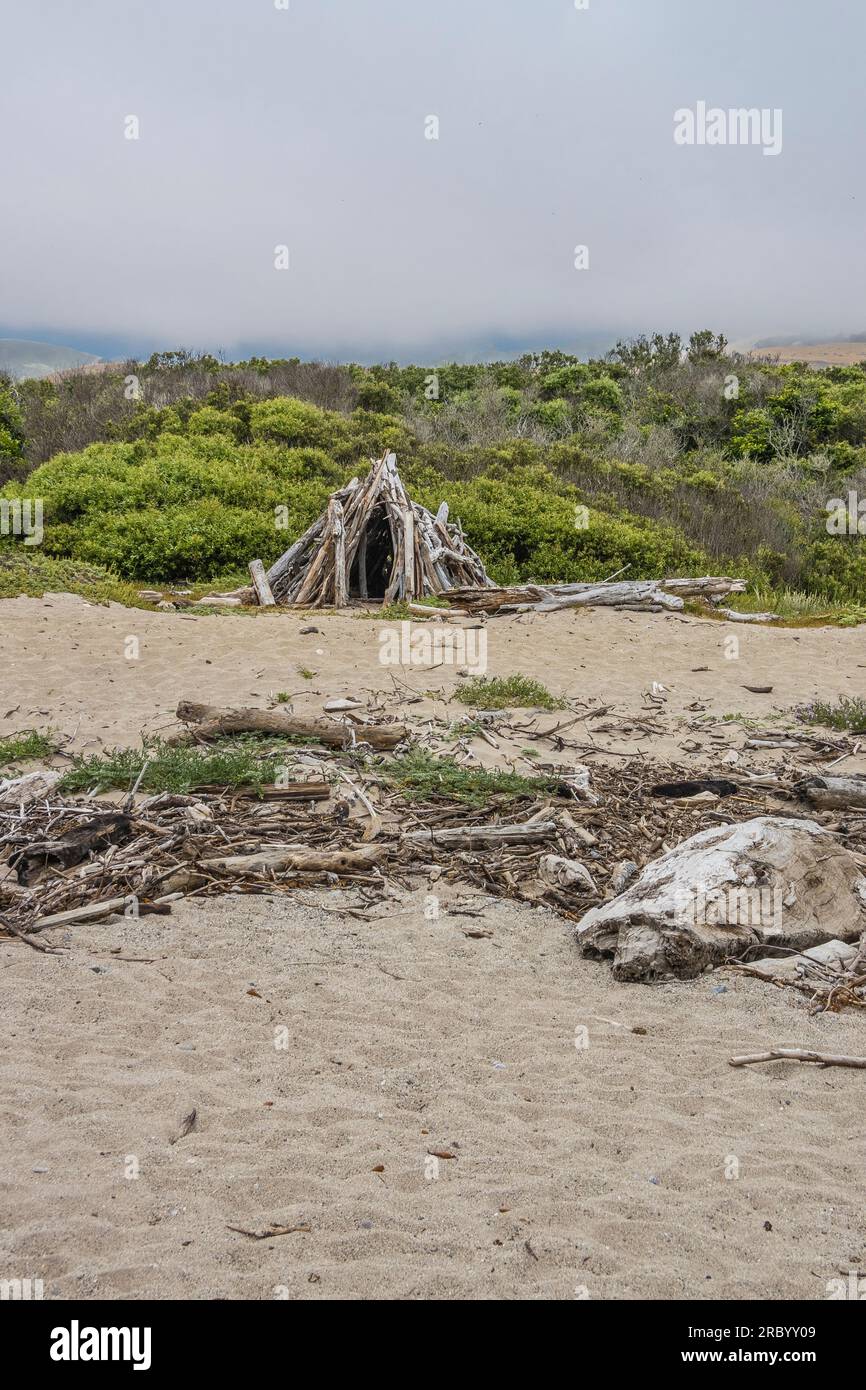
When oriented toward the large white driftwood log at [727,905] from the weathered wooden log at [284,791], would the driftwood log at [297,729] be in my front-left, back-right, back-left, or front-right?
back-left

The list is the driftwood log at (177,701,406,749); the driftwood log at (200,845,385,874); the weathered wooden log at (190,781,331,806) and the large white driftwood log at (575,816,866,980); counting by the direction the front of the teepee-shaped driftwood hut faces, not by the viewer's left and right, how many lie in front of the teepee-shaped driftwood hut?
4

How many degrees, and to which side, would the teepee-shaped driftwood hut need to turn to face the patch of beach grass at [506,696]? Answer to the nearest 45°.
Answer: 0° — it already faces it

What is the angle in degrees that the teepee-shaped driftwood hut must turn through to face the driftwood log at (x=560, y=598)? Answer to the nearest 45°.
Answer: approximately 45° to its left

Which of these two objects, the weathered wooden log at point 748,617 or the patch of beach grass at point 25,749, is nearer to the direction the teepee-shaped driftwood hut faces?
the patch of beach grass

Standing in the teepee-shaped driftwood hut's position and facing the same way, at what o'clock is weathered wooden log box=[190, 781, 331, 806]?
The weathered wooden log is roughly at 12 o'clock from the teepee-shaped driftwood hut.

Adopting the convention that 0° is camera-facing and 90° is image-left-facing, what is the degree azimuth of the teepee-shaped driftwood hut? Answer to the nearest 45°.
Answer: approximately 0°

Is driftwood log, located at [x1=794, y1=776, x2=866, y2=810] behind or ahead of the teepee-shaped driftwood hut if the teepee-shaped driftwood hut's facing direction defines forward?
ahead

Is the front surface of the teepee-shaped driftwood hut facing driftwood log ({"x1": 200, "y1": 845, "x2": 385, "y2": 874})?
yes
